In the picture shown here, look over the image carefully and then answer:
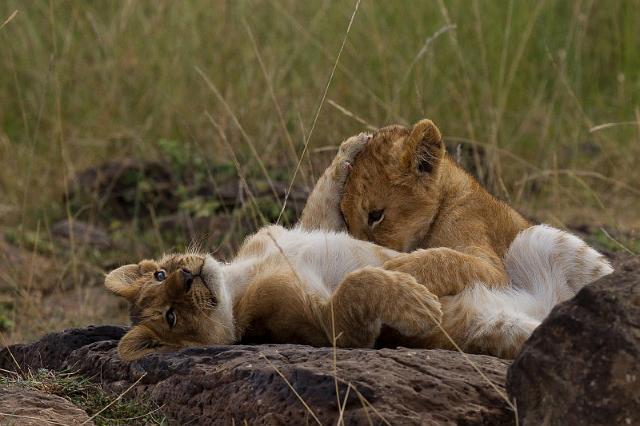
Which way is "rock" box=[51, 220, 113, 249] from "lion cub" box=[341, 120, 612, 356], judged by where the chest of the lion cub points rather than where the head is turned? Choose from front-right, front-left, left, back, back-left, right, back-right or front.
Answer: front-right

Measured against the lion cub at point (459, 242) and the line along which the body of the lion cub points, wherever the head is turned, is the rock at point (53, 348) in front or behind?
in front

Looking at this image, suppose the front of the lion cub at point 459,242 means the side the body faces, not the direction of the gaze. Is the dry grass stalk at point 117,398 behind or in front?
in front

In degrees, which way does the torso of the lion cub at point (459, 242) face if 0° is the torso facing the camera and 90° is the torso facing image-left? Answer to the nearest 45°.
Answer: approximately 90°

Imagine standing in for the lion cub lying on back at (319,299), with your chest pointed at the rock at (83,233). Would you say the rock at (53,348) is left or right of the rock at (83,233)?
left

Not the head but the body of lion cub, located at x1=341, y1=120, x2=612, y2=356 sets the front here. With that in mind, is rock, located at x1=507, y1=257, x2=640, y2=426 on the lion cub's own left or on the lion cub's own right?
on the lion cub's own left

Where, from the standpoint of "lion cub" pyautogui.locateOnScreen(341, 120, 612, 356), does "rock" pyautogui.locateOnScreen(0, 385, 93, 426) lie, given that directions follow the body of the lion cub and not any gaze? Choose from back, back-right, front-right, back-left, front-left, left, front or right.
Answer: front-left
